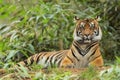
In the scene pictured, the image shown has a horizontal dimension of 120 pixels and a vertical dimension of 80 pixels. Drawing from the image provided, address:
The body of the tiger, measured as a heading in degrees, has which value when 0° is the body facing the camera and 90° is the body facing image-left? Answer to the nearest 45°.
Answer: approximately 315°
